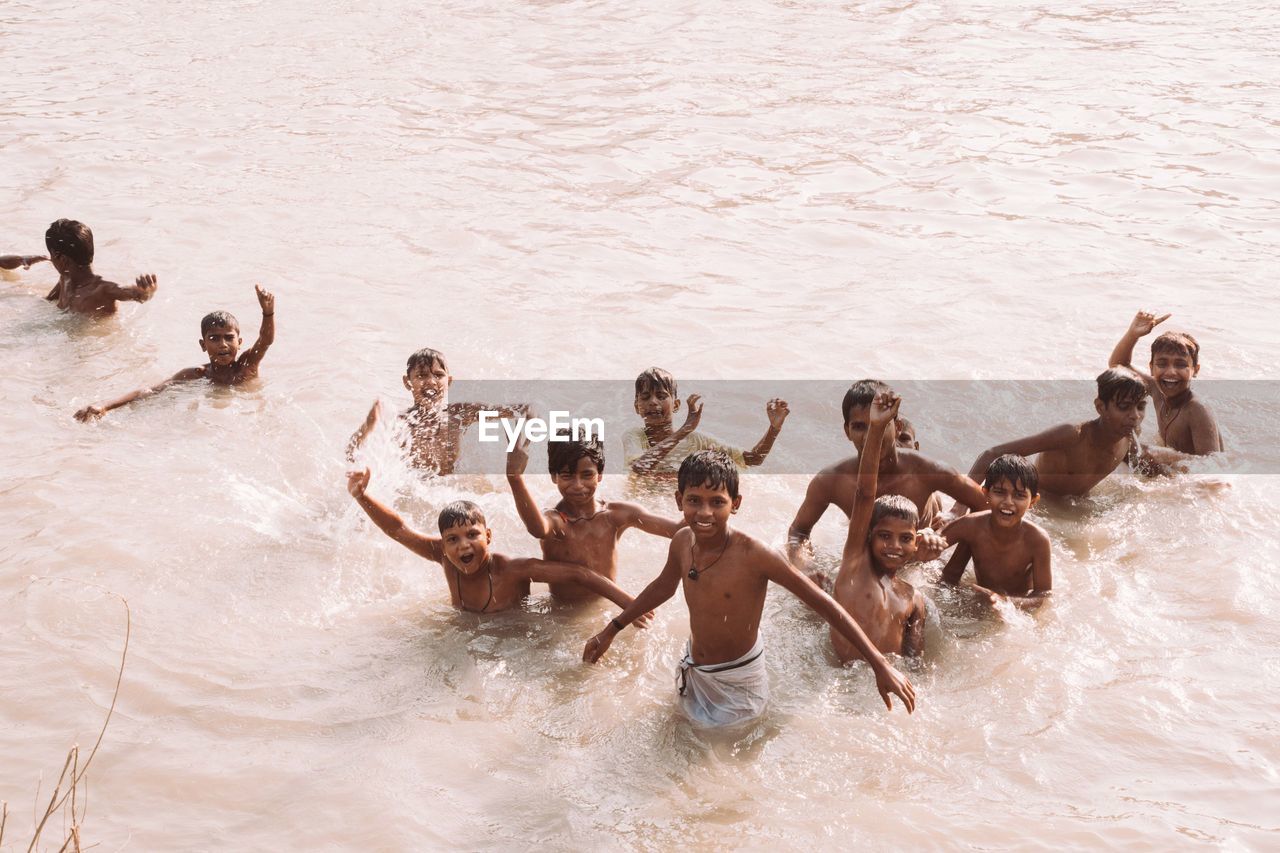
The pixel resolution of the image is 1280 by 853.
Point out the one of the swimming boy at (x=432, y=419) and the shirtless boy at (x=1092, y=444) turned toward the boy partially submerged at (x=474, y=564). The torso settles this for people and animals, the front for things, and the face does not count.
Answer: the swimming boy

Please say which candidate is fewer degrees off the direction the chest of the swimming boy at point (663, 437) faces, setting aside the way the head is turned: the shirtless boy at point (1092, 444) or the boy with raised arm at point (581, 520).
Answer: the boy with raised arm

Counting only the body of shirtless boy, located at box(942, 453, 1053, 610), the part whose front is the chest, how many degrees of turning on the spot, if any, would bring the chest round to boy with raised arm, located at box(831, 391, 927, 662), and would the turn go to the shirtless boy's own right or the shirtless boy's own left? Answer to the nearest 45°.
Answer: approximately 45° to the shirtless boy's own right

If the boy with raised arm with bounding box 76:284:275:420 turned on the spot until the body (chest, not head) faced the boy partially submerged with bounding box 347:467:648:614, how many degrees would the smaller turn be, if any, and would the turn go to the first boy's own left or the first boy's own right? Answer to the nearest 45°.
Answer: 0° — they already face them

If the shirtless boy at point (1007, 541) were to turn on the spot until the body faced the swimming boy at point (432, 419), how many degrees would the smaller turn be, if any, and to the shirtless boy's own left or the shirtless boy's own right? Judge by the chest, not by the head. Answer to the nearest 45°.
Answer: approximately 90° to the shirtless boy's own right

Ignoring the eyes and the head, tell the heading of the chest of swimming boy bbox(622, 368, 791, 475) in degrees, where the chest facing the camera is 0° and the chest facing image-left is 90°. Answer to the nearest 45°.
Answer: approximately 0°

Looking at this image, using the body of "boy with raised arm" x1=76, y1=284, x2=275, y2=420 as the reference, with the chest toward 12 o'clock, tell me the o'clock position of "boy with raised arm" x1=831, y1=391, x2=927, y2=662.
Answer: "boy with raised arm" x1=831, y1=391, x2=927, y2=662 is roughly at 11 o'clock from "boy with raised arm" x1=76, y1=284, x2=275, y2=420.

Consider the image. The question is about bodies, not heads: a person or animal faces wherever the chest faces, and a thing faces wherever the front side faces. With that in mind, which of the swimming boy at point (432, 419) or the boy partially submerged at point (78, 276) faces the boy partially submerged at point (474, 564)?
the swimming boy

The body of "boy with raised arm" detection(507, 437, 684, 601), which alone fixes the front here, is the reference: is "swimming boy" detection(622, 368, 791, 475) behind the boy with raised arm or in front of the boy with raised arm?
behind
